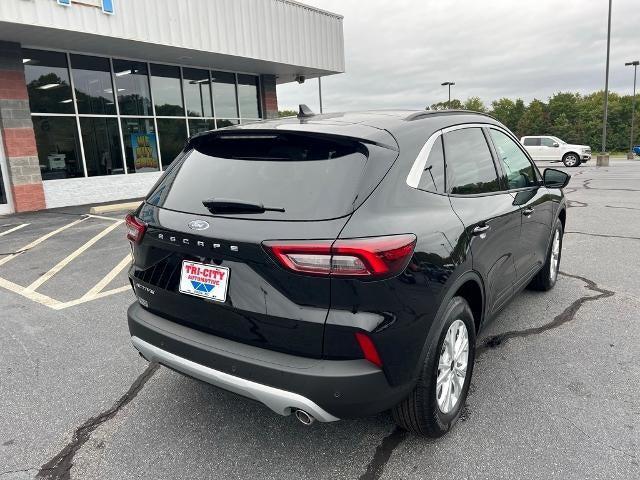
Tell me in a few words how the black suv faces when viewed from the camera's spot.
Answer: facing away from the viewer and to the right of the viewer

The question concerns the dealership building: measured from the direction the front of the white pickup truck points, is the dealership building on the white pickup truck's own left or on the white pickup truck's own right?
on the white pickup truck's own right

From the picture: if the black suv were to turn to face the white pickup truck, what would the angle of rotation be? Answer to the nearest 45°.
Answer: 0° — it already faces it

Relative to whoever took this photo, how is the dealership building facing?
facing the viewer and to the right of the viewer

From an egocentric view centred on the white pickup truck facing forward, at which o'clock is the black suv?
The black suv is roughly at 3 o'clock from the white pickup truck.

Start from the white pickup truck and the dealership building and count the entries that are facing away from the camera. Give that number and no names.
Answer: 0

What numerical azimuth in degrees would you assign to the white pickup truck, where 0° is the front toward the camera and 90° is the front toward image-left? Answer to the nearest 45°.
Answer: approximately 270°

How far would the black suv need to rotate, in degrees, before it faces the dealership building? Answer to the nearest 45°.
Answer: approximately 90° to its left

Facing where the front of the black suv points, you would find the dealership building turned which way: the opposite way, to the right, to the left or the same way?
to the right

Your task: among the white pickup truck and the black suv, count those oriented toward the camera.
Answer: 0

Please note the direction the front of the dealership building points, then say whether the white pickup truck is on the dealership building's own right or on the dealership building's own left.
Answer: on the dealership building's own left

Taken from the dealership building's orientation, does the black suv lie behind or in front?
in front
